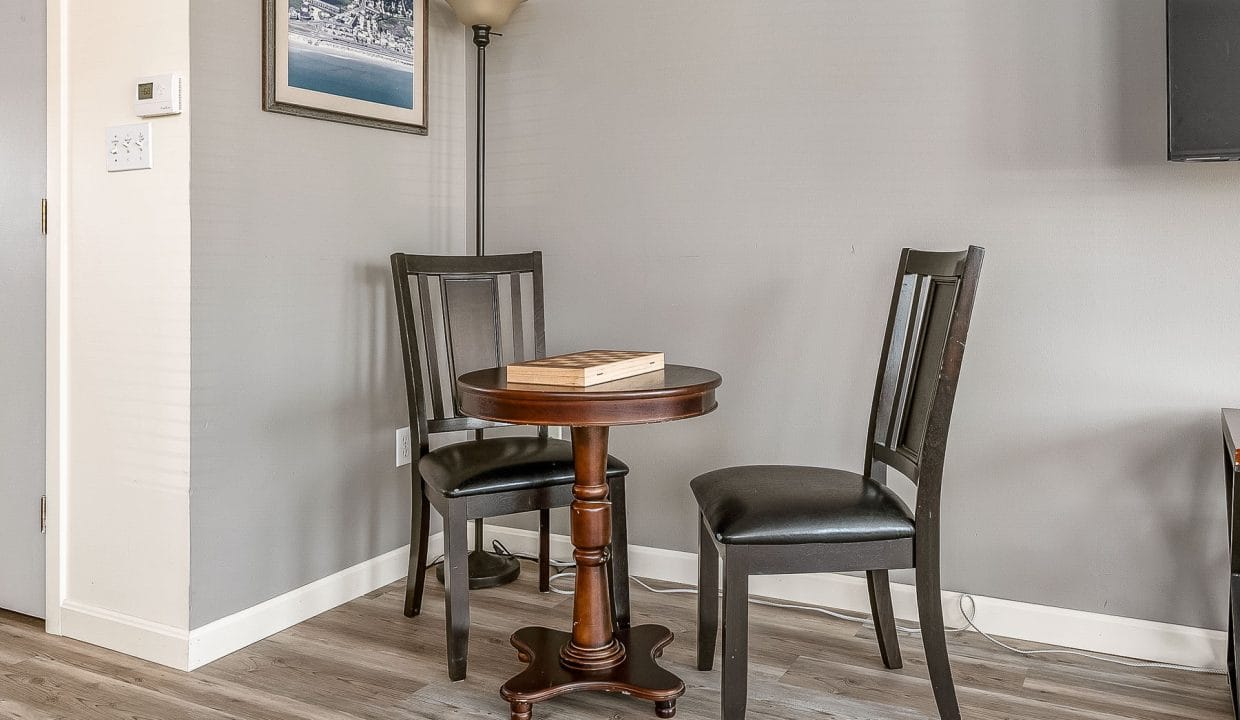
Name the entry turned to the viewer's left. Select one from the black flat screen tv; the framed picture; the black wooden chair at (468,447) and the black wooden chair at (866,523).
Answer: the black wooden chair at (866,523)

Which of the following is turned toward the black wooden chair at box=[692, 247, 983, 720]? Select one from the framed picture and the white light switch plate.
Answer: the framed picture

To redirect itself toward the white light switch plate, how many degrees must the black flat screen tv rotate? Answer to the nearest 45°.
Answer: approximately 45° to its right

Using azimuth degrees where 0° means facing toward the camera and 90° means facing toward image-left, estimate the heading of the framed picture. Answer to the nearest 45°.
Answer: approximately 315°

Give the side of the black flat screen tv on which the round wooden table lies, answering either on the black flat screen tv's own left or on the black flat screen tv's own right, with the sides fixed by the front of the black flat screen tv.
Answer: on the black flat screen tv's own right

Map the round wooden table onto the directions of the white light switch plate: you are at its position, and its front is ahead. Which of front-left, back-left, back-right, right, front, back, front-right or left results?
left

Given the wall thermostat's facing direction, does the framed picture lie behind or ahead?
behind

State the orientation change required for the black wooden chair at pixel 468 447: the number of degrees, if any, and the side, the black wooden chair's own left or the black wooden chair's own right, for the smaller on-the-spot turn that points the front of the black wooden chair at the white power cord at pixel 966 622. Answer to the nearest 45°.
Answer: approximately 45° to the black wooden chair's own left

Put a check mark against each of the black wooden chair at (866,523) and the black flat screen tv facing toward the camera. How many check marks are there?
1

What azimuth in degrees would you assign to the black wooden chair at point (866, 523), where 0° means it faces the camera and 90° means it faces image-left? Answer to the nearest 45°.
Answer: approximately 90°

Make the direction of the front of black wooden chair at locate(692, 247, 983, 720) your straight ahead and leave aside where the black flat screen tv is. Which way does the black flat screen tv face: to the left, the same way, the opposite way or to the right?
to the left

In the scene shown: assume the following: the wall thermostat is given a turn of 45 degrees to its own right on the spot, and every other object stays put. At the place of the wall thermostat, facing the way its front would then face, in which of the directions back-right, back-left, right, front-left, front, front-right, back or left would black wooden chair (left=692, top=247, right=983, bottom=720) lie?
back-left

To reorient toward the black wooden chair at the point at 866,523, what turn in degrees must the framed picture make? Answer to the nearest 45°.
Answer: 0° — it already faces it

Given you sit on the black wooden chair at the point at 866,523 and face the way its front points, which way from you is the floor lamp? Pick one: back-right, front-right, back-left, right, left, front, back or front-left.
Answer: front-right
